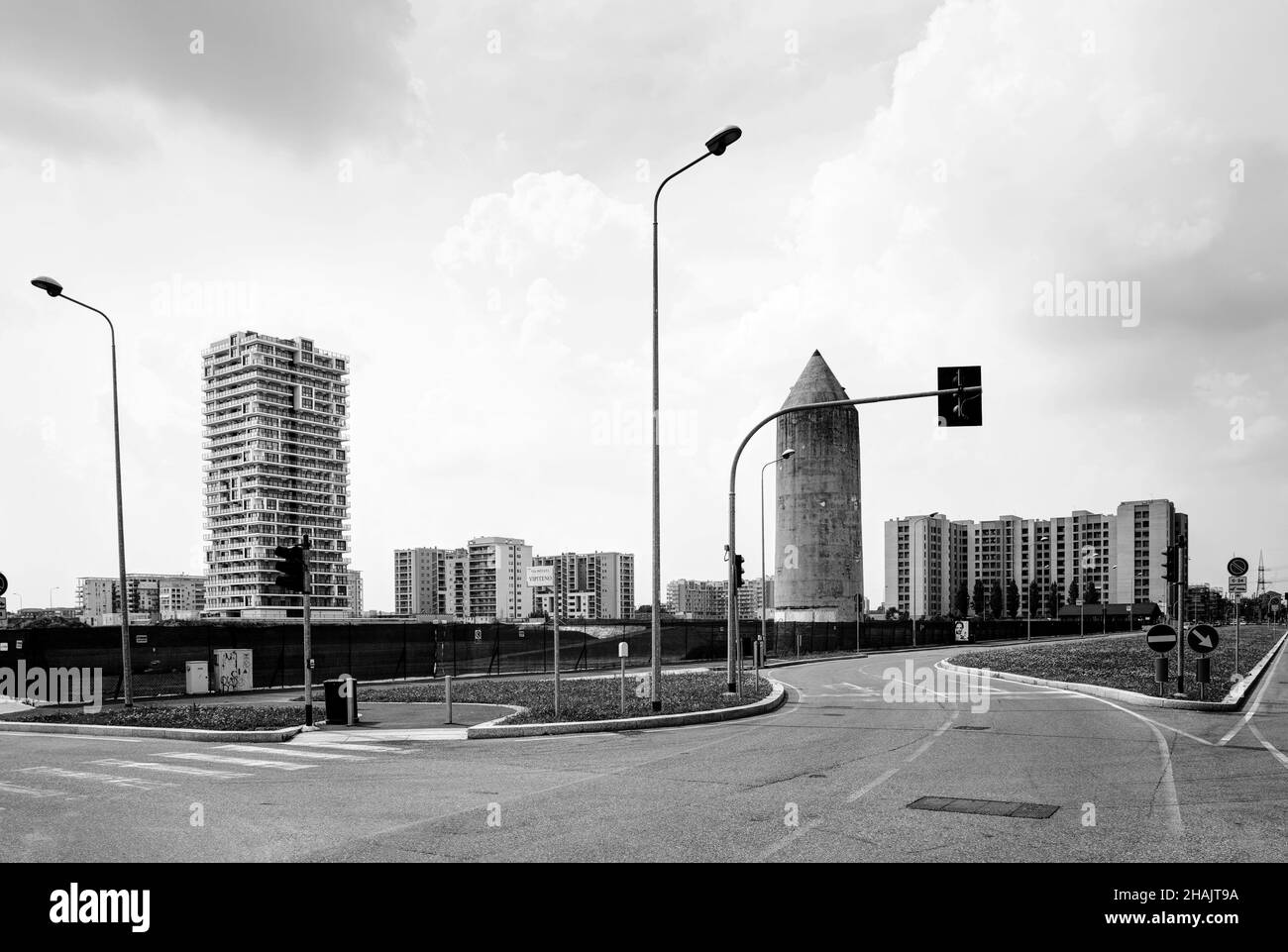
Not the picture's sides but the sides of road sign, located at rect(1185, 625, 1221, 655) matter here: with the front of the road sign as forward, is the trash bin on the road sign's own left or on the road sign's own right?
on the road sign's own right

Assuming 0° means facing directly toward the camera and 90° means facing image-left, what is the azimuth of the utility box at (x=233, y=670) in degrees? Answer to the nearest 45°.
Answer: approximately 0°

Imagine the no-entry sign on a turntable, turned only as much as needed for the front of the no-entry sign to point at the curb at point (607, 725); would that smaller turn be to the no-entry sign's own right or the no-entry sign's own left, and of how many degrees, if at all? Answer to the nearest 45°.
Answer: approximately 45° to the no-entry sign's own right
